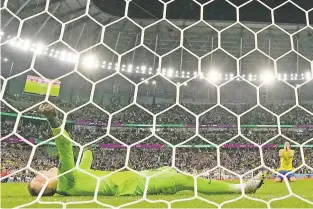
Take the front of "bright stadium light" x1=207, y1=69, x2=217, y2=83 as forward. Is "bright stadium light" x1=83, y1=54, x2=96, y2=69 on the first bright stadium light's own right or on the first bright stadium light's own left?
on the first bright stadium light's own right

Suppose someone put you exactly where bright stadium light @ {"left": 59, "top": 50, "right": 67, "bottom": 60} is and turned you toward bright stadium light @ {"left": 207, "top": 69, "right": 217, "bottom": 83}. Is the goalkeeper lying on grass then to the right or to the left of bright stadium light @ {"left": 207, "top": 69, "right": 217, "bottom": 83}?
right

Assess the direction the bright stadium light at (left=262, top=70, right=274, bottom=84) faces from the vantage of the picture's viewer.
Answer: facing the viewer

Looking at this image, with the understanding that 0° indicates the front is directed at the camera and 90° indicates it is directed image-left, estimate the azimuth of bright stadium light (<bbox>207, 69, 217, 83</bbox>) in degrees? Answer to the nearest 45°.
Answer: approximately 0°

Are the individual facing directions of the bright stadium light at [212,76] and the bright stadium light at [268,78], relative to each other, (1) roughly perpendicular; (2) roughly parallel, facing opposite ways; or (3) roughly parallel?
roughly parallel

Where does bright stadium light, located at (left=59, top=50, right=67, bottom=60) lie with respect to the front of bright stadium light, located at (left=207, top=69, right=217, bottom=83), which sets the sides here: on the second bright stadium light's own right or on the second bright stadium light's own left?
on the second bright stadium light's own right
